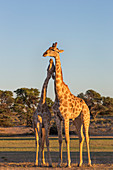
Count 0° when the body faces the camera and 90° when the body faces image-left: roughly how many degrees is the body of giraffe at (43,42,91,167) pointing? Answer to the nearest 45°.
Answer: approximately 45°
